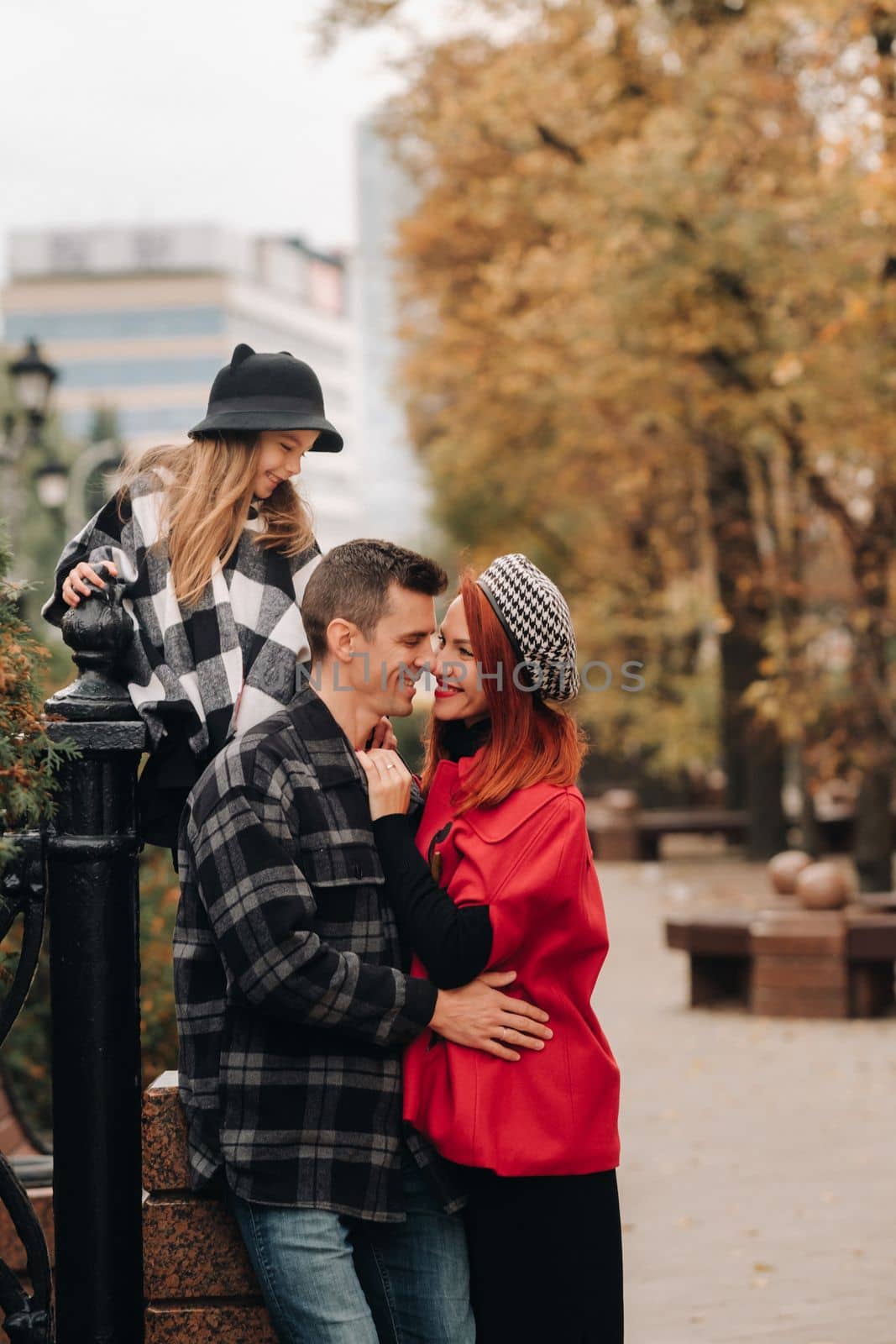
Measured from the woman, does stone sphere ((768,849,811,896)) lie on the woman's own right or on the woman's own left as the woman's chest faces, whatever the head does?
on the woman's own right

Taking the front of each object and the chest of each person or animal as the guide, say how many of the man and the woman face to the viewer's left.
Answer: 1

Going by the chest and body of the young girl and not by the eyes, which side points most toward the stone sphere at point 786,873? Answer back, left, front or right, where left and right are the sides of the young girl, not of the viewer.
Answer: left

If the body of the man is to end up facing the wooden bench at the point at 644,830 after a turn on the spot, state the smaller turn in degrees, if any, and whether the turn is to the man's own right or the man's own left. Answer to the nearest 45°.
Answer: approximately 90° to the man's own left

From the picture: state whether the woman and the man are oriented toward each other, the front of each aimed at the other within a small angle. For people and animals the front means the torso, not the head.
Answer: yes

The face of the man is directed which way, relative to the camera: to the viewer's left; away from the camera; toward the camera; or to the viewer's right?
to the viewer's right

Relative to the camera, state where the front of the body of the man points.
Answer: to the viewer's right

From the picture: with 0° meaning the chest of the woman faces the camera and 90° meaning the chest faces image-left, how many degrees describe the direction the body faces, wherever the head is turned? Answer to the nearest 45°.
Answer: approximately 90°
